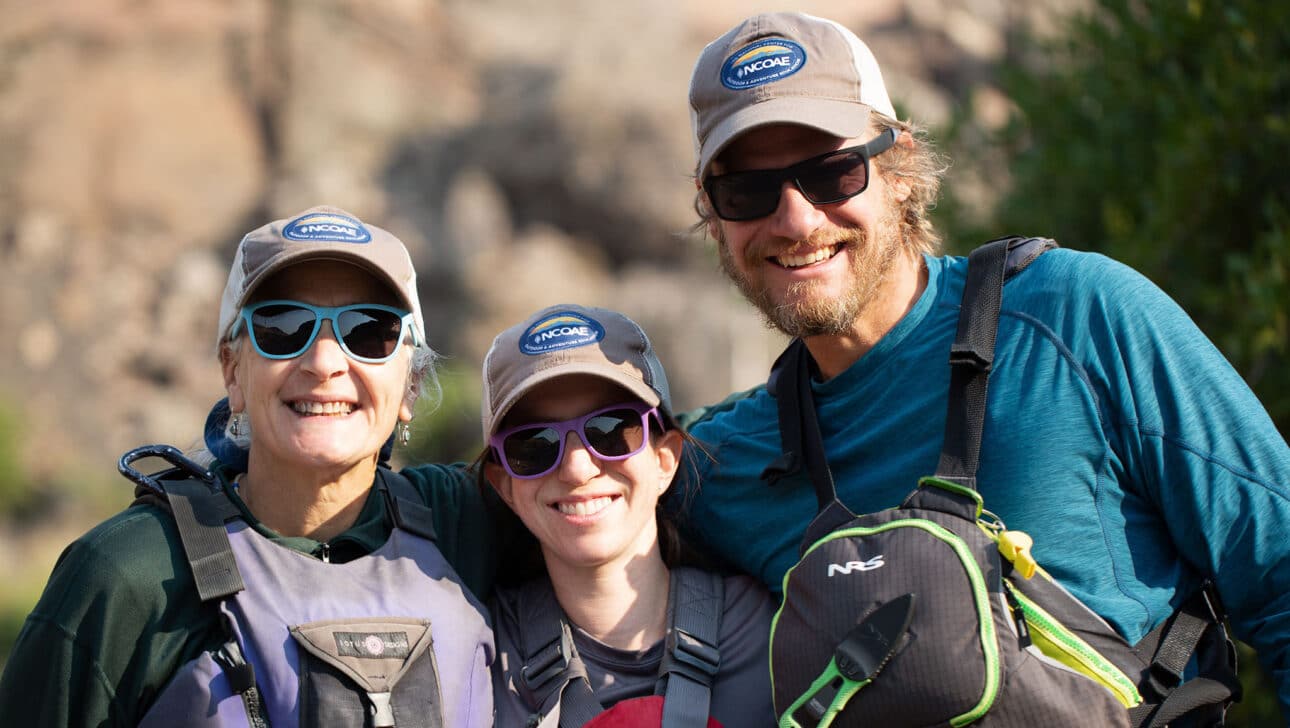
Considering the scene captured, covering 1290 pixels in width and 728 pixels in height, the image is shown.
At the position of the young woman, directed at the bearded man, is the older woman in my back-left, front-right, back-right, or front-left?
back-right

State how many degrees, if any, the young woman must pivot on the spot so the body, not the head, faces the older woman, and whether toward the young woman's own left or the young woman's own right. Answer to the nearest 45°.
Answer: approximately 90° to the young woman's own right

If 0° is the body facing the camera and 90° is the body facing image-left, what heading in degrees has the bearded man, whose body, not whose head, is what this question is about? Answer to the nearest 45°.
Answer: approximately 45°

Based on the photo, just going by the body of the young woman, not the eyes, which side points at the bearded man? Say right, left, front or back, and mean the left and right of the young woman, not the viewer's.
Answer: left

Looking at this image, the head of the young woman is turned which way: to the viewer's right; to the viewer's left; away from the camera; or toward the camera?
toward the camera

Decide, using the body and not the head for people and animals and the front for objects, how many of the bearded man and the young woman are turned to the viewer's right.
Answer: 0

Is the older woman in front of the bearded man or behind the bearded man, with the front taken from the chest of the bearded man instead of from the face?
in front

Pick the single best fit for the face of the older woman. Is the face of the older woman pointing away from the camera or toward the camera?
toward the camera

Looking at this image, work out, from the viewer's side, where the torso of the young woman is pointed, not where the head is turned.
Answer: toward the camera
